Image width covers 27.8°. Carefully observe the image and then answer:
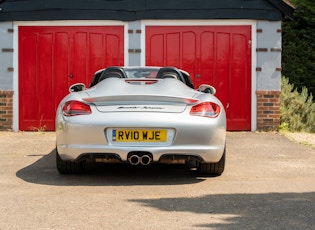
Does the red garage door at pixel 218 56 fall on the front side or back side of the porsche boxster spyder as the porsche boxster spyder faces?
on the front side

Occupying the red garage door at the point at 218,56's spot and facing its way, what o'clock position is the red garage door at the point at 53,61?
the red garage door at the point at 53,61 is roughly at 3 o'clock from the red garage door at the point at 218,56.

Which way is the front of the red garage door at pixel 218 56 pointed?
toward the camera

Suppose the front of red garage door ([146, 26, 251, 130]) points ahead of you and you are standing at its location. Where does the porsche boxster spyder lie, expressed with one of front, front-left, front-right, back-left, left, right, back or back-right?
front

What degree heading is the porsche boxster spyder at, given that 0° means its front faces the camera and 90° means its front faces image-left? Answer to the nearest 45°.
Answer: approximately 180°

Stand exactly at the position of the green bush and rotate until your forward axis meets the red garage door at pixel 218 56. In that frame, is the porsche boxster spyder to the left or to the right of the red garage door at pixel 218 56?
left

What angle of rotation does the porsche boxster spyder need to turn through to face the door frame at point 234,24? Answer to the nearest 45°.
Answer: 0° — it already faces it

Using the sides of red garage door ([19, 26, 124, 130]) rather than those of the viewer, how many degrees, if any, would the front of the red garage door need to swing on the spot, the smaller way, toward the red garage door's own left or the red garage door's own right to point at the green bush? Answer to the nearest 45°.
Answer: approximately 90° to the red garage door's own left

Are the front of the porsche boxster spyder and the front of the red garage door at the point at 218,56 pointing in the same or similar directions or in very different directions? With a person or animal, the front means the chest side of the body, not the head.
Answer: very different directions

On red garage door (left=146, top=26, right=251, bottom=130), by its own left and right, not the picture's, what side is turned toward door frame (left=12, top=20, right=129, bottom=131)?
right
